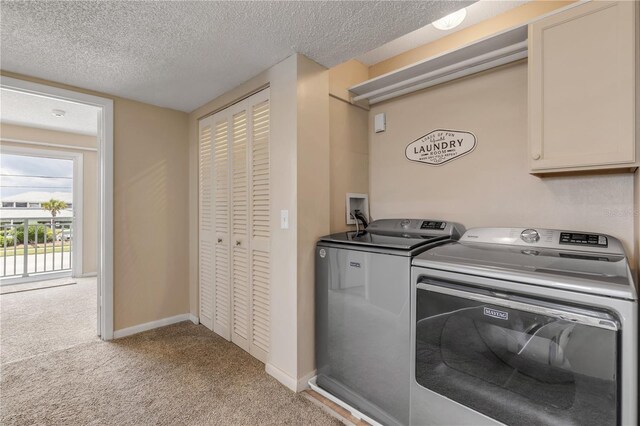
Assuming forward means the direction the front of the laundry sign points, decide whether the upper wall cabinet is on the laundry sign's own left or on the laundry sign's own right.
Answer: on the laundry sign's own left

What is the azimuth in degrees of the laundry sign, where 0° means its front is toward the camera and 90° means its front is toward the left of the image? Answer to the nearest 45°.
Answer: approximately 45°

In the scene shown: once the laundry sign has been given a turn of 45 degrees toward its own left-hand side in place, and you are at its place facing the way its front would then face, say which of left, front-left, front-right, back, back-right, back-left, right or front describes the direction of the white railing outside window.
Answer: right
